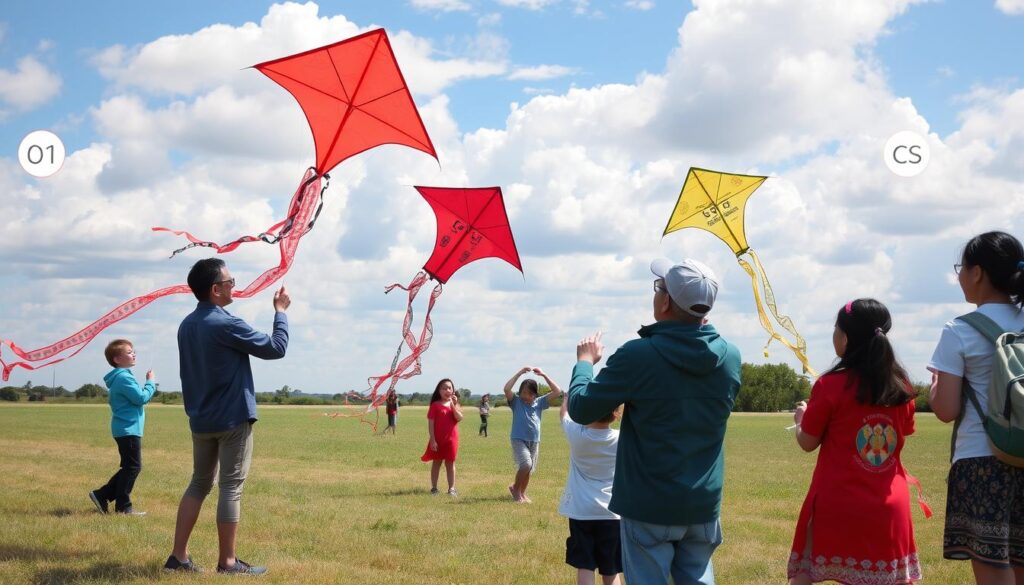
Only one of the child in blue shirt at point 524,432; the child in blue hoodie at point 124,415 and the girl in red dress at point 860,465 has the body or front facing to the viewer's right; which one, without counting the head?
the child in blue hoodie at point 124,415

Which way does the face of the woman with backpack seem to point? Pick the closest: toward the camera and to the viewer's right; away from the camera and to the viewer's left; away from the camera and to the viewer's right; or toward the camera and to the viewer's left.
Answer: away from the camera and to the viewer's left

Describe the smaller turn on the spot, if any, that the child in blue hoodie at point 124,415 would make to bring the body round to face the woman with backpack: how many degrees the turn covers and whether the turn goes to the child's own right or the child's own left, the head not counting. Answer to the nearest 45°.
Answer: approximately 45° to the child's own right

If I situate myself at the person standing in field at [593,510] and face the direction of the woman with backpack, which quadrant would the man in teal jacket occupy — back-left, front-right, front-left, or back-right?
front-right

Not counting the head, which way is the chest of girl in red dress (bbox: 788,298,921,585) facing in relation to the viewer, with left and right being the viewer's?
facing away from the viewer and to the left of the viewer

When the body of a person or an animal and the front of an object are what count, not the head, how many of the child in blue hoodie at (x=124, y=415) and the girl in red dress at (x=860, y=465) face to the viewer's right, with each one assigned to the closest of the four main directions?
1

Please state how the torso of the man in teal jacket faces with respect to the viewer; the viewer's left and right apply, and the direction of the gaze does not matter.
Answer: facing away from the viewer and to the left of the viewer

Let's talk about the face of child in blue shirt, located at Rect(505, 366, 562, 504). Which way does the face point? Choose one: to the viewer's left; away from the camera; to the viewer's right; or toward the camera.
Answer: toward the camera

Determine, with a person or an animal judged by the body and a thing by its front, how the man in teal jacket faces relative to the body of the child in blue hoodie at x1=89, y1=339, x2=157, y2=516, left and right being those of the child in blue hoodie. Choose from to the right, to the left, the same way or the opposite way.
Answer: to the left

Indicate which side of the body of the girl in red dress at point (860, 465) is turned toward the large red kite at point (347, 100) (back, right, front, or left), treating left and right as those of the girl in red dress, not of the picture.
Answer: front

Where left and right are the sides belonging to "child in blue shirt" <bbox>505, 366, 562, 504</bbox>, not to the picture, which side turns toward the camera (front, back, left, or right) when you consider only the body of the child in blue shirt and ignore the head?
front

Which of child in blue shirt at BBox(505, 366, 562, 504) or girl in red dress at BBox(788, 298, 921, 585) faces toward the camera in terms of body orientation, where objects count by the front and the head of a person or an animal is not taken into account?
the child in blue shirt

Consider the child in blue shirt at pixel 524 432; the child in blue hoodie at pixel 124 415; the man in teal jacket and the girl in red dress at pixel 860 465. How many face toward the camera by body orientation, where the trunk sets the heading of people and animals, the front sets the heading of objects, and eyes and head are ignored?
1

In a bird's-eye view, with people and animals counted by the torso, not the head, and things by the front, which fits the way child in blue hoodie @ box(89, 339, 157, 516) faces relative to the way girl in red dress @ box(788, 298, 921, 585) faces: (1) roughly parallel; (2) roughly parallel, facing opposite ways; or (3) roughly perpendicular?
roughly perpendicular

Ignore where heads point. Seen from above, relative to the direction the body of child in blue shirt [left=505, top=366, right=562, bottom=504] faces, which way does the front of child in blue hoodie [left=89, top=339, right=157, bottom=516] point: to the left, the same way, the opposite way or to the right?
to the left

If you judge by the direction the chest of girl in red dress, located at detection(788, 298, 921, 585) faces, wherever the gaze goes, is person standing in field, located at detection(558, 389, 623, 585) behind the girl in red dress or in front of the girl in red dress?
in front

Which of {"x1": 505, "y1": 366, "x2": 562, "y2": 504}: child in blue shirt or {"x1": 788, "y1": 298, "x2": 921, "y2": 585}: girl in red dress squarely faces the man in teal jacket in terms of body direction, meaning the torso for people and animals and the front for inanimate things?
the child in blue shirt
